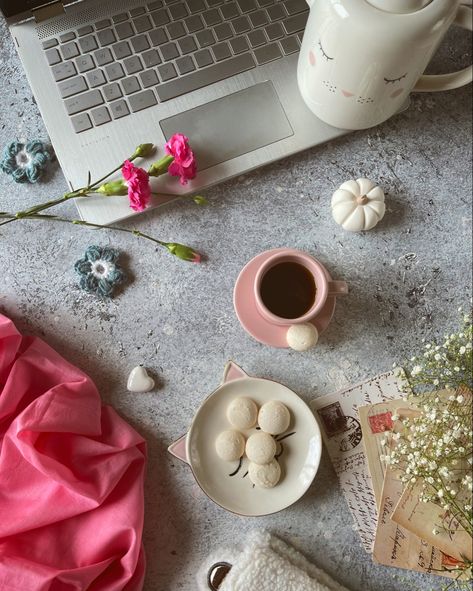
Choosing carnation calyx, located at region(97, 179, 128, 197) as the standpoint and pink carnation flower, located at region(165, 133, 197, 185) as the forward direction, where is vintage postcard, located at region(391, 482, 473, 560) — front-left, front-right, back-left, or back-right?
front-right

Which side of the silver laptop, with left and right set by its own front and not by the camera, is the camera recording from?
front
